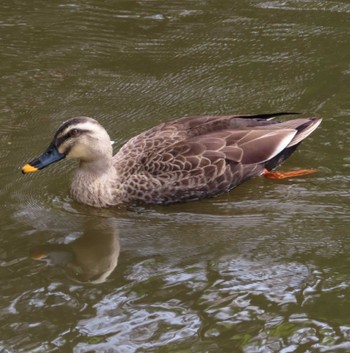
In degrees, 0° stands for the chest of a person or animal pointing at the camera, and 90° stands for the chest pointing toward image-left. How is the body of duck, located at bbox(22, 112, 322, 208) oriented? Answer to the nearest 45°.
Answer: approximately 90°
